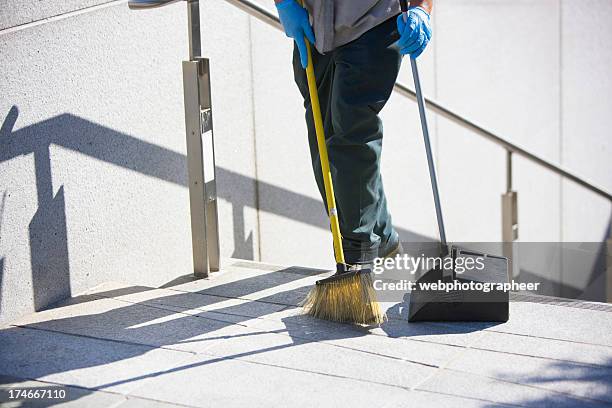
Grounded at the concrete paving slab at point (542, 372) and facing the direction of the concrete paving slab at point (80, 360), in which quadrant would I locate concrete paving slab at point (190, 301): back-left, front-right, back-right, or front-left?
front-right

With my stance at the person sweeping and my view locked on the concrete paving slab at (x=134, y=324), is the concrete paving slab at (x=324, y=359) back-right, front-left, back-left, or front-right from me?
front-left

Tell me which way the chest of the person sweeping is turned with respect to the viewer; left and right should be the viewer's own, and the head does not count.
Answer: facing the viewer and to the left of the viewer

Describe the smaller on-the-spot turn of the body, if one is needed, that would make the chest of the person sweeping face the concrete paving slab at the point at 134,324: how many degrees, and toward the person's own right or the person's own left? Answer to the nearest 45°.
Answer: approximately 45° to the person's own right
